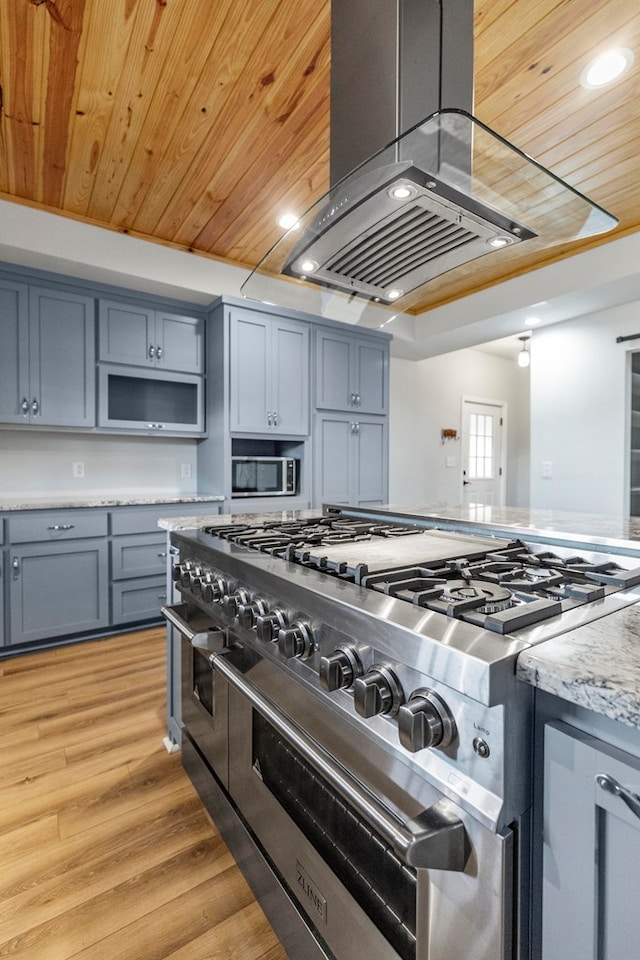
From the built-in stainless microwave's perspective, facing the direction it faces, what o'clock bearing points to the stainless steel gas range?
The stainless steel gas range is roughly at 12 o'clock from the built-in stainless microwave.

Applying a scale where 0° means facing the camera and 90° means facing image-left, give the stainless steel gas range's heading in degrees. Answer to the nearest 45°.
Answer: approximately 45°

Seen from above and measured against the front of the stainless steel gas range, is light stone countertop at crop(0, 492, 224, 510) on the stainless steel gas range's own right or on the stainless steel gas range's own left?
on the stainless steel gas range's own right

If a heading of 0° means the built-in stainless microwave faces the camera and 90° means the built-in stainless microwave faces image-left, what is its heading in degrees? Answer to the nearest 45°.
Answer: approximately 0°

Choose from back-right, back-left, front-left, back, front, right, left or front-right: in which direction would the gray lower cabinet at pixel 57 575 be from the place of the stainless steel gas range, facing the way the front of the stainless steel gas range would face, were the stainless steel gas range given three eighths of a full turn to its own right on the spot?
front-left

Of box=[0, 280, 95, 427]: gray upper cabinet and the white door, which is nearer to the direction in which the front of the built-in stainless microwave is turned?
the gray upper cabinet

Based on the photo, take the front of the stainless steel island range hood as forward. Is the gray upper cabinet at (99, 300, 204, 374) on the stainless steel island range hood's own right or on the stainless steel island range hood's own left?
on the stainless steel island range hood's own right

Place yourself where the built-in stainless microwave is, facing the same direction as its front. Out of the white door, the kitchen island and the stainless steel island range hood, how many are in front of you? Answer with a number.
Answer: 2
